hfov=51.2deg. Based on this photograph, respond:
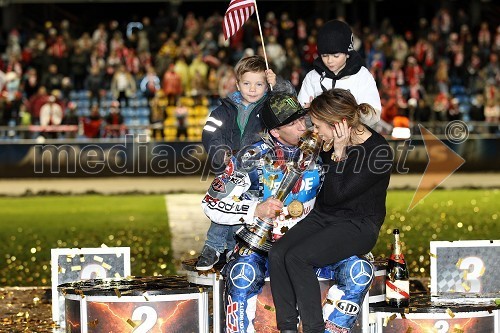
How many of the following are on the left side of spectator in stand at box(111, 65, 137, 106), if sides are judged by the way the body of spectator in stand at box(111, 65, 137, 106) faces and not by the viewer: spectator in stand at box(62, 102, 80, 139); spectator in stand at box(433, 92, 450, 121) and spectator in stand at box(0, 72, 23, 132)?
1

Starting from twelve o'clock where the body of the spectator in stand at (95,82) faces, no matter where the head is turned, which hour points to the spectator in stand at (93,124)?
the spectator in stand at (93,124) is roughly at 12 o'clock from the spectator in stand at (95,82).

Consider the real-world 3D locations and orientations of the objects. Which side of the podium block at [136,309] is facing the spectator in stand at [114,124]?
back

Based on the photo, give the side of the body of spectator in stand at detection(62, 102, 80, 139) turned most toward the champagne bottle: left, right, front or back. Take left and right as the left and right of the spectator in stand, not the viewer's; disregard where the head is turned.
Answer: front

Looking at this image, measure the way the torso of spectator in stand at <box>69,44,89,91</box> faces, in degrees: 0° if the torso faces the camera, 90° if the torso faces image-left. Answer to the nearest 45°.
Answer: approximately 0°

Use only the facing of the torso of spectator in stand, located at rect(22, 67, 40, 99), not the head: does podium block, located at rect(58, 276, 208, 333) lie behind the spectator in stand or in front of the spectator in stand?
in front

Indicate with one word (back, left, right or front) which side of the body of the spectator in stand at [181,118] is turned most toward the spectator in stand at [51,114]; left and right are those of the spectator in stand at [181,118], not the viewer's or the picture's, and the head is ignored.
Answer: right

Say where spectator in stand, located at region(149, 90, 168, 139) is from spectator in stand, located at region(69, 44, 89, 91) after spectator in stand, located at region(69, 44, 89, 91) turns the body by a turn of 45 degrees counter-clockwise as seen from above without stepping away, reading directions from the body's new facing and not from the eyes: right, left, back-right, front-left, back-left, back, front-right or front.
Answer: front

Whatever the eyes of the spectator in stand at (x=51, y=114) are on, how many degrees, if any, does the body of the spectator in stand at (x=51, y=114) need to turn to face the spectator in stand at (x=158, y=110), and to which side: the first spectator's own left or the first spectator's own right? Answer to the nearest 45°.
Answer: approximately 90° to the first spectator's own left

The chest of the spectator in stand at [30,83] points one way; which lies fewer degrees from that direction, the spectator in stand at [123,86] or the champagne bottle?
the champagne bottle
